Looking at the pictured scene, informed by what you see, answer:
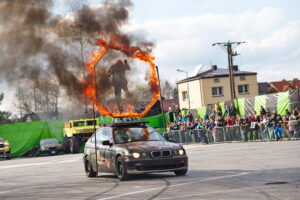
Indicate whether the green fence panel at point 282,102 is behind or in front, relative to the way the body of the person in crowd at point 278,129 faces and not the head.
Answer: behind

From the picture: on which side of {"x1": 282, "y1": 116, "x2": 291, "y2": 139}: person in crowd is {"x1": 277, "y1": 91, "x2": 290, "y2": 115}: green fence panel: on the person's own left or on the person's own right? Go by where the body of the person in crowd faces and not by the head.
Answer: on the person's own right

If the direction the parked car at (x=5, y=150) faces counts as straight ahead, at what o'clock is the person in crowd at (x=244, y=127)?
The person in crowd is roughly at 9 o'clock from the parked car.

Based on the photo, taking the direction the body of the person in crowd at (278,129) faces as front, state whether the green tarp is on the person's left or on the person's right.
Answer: on the person's right
